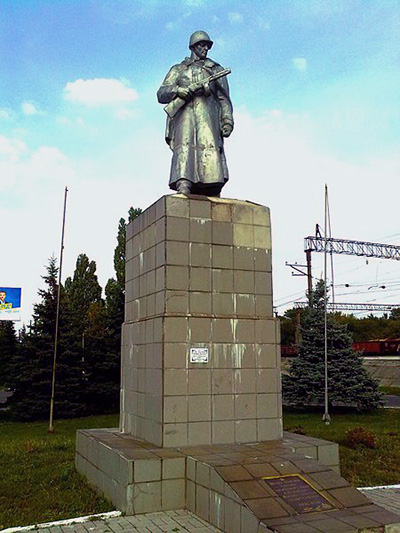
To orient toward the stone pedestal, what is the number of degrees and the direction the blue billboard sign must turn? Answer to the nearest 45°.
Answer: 0° — it already faces it

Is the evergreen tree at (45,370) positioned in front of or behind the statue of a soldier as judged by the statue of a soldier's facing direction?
behind

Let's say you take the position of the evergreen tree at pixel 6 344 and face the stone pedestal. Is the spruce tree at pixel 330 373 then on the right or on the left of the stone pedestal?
left

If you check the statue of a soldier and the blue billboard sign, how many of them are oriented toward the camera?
2

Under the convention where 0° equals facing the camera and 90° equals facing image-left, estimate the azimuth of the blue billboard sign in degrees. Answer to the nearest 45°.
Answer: approximately 0°

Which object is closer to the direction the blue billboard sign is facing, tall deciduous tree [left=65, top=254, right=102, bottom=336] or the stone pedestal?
the stone pedestal

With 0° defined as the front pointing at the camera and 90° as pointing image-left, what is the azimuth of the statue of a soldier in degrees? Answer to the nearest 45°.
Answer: approximately 0°
